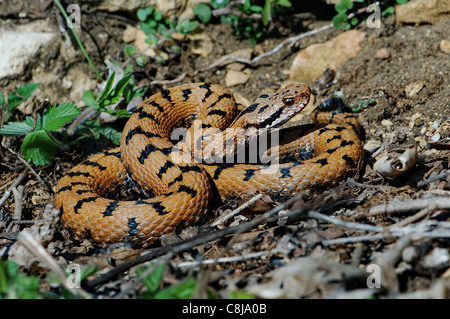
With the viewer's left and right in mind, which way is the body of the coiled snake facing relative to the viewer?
facing to the right of the viewer

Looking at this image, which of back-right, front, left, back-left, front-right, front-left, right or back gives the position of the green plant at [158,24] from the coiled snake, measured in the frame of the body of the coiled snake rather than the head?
left

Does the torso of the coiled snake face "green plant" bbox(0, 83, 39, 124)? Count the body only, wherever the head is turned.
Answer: no

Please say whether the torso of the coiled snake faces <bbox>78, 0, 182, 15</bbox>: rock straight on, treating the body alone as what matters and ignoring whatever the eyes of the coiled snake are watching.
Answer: no

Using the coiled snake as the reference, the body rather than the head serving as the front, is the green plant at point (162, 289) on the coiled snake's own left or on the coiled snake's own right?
on the coiled snake's own right

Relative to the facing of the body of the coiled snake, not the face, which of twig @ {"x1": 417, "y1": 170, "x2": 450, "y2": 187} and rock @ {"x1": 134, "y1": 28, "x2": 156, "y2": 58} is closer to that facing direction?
the twig

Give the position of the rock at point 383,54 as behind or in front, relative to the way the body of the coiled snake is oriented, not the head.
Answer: in front

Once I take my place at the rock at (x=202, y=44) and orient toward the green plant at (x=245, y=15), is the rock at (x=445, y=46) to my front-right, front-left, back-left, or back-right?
front-right

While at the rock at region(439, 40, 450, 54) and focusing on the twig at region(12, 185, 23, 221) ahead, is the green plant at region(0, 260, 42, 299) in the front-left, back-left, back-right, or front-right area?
front-left

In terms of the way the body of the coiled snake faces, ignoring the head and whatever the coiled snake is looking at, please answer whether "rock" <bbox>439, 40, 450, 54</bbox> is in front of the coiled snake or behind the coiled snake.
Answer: in front

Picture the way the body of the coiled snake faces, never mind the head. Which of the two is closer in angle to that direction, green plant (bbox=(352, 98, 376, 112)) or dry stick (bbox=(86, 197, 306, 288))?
the green plant

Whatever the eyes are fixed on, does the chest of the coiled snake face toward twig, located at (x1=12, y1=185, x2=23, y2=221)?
no

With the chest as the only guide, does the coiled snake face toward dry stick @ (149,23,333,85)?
no

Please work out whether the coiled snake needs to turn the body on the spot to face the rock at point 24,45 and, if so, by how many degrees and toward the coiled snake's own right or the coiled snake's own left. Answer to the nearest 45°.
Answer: approximately 135° to the coiled snake's own left

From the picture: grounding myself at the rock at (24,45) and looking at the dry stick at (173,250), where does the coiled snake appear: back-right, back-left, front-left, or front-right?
front-left
